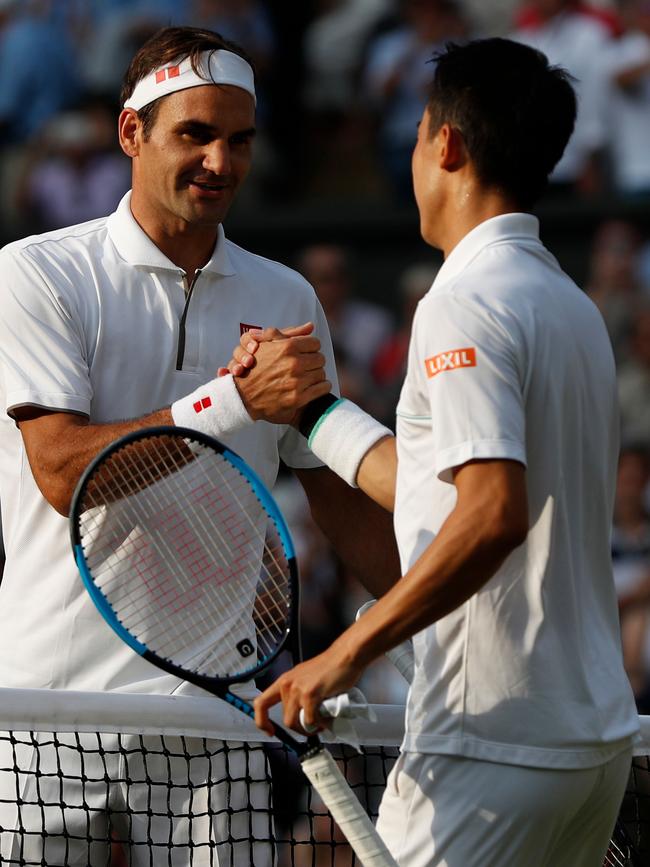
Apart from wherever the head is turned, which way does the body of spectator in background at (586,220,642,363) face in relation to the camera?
toward the camera

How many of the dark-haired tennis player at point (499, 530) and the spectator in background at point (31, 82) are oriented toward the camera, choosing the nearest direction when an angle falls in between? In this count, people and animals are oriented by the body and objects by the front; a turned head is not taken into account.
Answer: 1

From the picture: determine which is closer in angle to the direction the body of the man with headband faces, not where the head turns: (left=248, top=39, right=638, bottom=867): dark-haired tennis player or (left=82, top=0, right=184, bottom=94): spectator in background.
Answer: the dark-haired tennis player

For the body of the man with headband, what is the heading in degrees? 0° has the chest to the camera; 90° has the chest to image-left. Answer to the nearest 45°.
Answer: approximately 315°

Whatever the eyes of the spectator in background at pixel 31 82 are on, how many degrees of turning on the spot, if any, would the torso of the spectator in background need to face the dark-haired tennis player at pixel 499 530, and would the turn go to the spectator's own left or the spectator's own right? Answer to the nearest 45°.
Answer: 0° — they already face them

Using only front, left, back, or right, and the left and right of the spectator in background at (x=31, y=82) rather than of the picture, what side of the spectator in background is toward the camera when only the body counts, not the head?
front

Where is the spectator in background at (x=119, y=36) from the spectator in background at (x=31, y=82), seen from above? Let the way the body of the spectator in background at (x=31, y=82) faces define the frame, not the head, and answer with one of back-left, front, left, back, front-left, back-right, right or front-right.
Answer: left

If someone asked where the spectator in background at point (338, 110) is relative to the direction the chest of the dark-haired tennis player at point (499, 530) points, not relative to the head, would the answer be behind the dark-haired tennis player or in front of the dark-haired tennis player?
in front

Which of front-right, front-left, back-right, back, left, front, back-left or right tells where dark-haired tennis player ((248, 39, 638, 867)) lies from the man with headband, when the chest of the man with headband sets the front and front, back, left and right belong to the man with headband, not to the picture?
front

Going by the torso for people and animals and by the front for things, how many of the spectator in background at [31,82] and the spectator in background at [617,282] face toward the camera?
2

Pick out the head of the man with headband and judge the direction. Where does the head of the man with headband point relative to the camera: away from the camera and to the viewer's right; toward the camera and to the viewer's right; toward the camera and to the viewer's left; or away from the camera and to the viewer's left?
toward the camera and to the viewer's right

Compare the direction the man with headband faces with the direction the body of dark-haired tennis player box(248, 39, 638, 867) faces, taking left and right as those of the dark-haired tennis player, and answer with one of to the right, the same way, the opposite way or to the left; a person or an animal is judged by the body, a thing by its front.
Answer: the opposite way

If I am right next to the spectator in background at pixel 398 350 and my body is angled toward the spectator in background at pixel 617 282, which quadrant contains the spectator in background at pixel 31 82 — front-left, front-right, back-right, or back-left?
back-left

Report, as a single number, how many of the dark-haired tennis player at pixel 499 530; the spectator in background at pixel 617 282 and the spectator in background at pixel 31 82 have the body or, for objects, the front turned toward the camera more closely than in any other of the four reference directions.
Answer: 2
